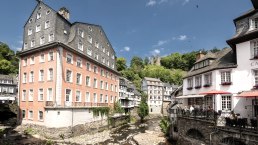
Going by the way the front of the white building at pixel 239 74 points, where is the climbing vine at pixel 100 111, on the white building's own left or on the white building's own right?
on the white building's own right

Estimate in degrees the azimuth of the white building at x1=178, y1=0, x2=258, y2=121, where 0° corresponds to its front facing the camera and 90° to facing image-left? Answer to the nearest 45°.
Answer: approximately 45°
